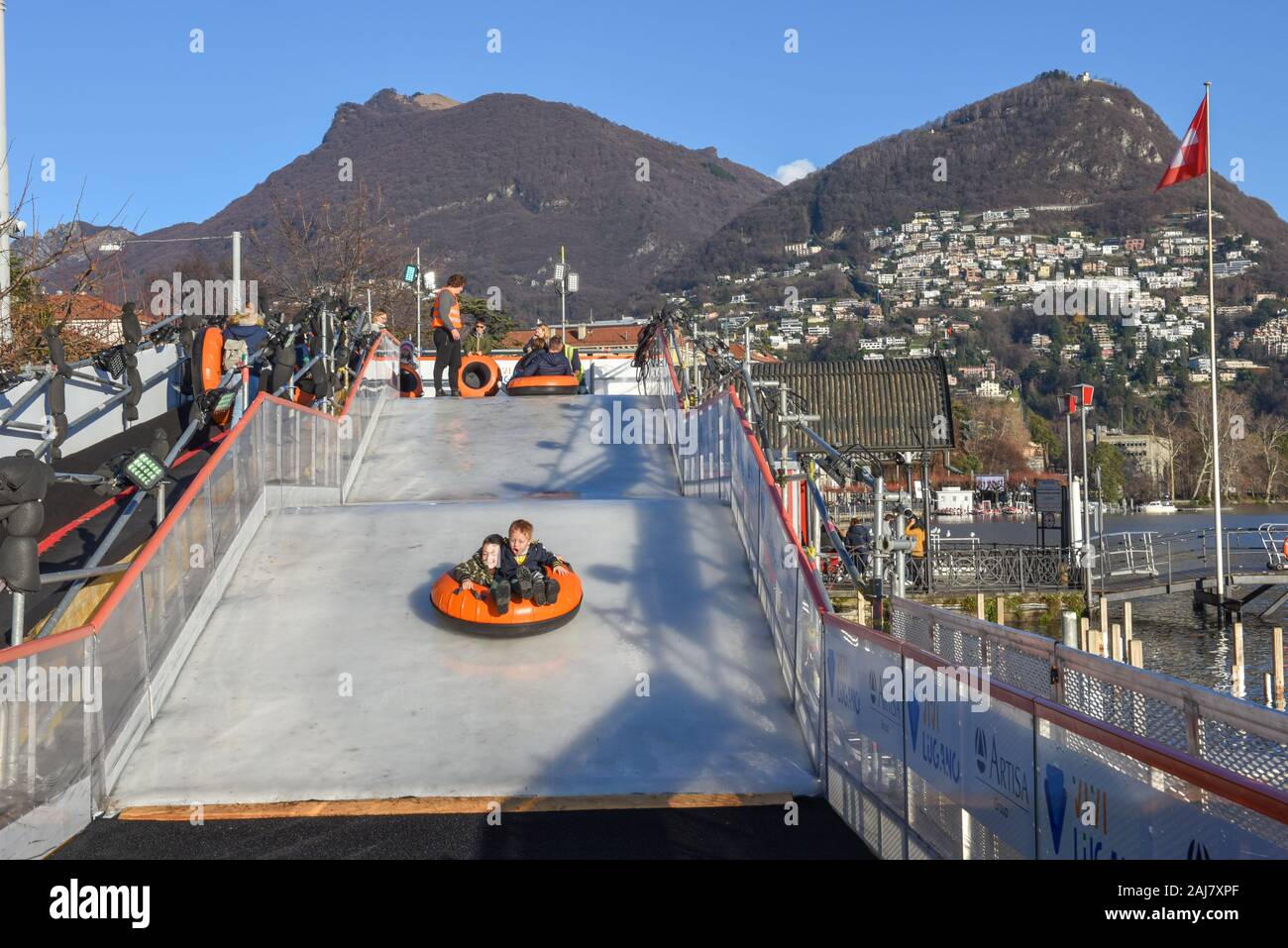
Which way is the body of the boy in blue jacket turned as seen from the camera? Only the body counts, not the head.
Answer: toward the camera

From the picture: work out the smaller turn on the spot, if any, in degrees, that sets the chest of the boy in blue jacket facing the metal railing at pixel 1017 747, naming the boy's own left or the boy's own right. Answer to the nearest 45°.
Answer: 0° — they already face it

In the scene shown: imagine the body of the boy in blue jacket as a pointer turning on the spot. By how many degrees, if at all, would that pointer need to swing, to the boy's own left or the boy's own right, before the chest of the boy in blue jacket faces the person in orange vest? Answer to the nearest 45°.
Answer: approximately 180°

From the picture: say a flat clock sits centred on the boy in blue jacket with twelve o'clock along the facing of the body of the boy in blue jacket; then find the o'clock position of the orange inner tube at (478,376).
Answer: The orange inner tube is roughly at 6 o'clock from the boy in blue jacket.

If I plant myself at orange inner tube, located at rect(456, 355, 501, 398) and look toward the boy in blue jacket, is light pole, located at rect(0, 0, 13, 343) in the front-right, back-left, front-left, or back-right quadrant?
front-right

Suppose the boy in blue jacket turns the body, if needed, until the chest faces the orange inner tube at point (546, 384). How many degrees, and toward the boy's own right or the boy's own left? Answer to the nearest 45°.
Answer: approximately 180°

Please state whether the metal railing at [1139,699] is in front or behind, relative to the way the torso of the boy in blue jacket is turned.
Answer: in front

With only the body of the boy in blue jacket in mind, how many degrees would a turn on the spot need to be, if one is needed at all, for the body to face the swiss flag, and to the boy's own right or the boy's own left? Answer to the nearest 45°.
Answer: approximately 135° to the boy's own left

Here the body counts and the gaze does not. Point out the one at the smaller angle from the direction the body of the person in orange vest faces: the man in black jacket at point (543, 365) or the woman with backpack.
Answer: the man in black jacket

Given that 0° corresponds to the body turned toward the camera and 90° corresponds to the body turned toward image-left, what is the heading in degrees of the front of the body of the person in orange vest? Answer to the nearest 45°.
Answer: approximately 270°

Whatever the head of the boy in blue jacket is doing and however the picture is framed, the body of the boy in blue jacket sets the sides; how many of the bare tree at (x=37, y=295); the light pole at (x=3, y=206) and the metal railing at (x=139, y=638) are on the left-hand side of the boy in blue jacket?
0
